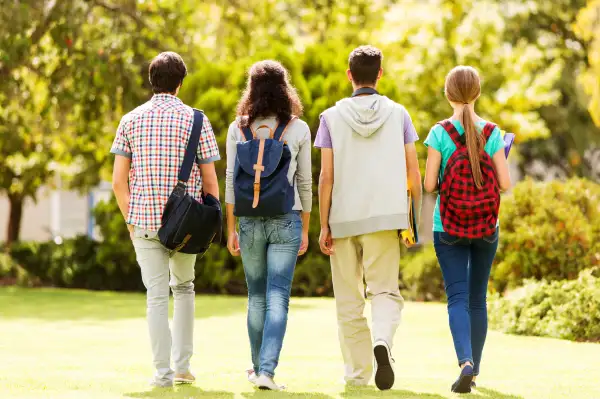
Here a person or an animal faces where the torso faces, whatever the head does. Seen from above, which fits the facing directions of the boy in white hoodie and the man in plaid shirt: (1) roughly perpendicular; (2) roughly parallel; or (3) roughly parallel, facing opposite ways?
roughly parallel

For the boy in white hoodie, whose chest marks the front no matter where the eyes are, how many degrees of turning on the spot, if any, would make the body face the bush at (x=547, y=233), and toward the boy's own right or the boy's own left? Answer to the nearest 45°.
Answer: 0° — they already face it

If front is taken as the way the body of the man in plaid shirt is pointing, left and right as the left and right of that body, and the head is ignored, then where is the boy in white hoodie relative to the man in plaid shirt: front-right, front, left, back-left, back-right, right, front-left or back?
right

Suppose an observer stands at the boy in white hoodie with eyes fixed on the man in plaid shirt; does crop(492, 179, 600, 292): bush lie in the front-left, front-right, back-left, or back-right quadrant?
back-right

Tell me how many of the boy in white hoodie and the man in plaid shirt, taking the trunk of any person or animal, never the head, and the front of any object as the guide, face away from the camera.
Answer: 2

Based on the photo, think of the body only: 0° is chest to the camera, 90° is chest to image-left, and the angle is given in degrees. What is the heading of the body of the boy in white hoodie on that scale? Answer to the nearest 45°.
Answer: approximately 180°

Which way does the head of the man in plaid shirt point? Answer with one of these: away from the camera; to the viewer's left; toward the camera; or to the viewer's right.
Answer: away from the camera

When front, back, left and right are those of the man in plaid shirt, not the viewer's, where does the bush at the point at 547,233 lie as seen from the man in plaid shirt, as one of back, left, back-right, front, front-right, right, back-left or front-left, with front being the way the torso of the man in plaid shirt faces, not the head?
front-right

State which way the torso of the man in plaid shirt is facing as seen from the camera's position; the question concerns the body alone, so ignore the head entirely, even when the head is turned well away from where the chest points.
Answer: away from the camera

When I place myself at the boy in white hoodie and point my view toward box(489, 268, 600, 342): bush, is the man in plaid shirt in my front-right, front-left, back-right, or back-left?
back-left

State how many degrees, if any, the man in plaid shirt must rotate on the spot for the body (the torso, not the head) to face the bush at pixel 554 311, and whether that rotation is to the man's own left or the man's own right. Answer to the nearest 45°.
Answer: approximately 45° to the man's own right

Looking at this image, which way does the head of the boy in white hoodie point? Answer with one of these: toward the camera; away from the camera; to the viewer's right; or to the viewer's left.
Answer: away from the camera

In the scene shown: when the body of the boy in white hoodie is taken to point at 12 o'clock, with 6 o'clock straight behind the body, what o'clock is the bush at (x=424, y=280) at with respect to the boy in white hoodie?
The bush is roughly at 12 o'clock from the boy in white hoodie.
